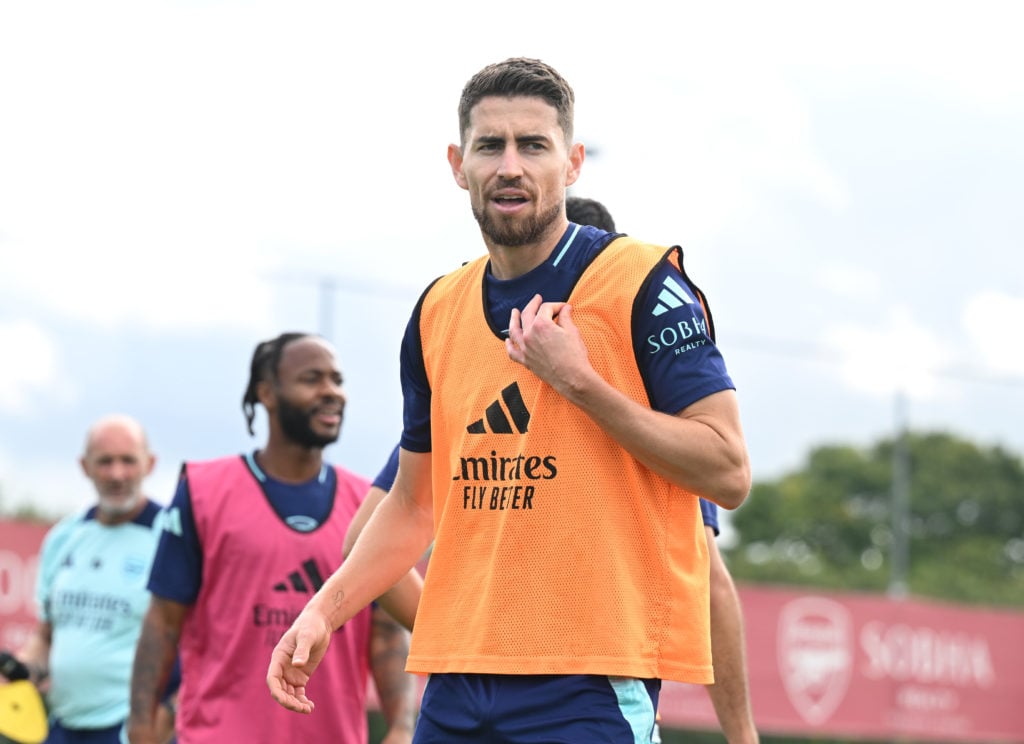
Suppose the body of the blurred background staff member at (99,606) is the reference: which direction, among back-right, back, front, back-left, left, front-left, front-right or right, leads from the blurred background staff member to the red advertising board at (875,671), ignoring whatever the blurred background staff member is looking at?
back-left

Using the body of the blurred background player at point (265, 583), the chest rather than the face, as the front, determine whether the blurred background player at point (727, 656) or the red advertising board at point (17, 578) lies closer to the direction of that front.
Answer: the blurred background player

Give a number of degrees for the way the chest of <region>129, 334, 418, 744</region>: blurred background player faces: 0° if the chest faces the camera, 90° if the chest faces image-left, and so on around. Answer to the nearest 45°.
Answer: approximately 315°

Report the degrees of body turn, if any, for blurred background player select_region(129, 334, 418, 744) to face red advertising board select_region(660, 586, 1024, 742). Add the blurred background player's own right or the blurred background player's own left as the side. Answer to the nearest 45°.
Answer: approximately 90° to the blurred background player's own left

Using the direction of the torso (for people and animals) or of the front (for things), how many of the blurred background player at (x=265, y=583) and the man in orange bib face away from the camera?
0

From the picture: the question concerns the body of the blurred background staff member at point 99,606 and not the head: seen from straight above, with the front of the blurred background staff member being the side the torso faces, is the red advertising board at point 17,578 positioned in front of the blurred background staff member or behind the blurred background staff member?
behind

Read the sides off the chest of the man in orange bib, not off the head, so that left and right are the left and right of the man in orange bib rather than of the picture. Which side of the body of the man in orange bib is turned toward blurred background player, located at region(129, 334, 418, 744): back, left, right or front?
right

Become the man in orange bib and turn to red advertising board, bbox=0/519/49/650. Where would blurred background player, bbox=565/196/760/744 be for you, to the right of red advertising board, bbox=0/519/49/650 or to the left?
right

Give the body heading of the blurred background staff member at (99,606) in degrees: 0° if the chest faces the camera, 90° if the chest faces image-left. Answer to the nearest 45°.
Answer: approximately 0°

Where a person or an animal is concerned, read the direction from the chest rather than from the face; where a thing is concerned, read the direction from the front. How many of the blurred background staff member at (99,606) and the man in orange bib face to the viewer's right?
0

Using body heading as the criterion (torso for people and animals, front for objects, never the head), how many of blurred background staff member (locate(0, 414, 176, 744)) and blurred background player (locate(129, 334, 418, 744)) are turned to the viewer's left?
0

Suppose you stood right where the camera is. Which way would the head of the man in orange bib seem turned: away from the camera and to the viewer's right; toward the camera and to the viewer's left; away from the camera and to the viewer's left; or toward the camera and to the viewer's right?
toward the camera and to the viewer's left

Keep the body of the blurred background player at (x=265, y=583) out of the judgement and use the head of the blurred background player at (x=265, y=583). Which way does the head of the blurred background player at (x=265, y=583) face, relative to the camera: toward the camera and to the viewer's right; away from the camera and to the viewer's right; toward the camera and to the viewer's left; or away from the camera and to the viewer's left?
toward the camera and to the viewer's right
